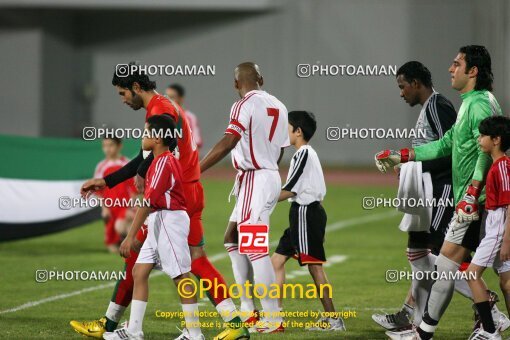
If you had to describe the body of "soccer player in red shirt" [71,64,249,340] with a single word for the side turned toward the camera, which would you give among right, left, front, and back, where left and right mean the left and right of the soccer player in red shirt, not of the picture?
left

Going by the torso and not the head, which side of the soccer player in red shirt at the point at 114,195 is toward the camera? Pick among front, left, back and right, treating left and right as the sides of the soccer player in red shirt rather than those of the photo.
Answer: front

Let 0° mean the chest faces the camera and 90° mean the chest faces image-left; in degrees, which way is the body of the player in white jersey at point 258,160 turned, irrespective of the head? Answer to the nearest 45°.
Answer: approximately 135°

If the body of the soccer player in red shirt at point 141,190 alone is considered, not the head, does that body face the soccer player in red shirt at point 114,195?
no

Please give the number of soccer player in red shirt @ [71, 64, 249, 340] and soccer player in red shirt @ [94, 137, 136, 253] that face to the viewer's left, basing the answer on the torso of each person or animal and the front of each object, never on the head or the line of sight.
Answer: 1

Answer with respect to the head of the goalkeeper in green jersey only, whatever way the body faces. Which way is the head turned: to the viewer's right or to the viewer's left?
to the viewer's left

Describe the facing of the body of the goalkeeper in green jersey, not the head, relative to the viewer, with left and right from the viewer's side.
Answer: facing to the left of the viewer
